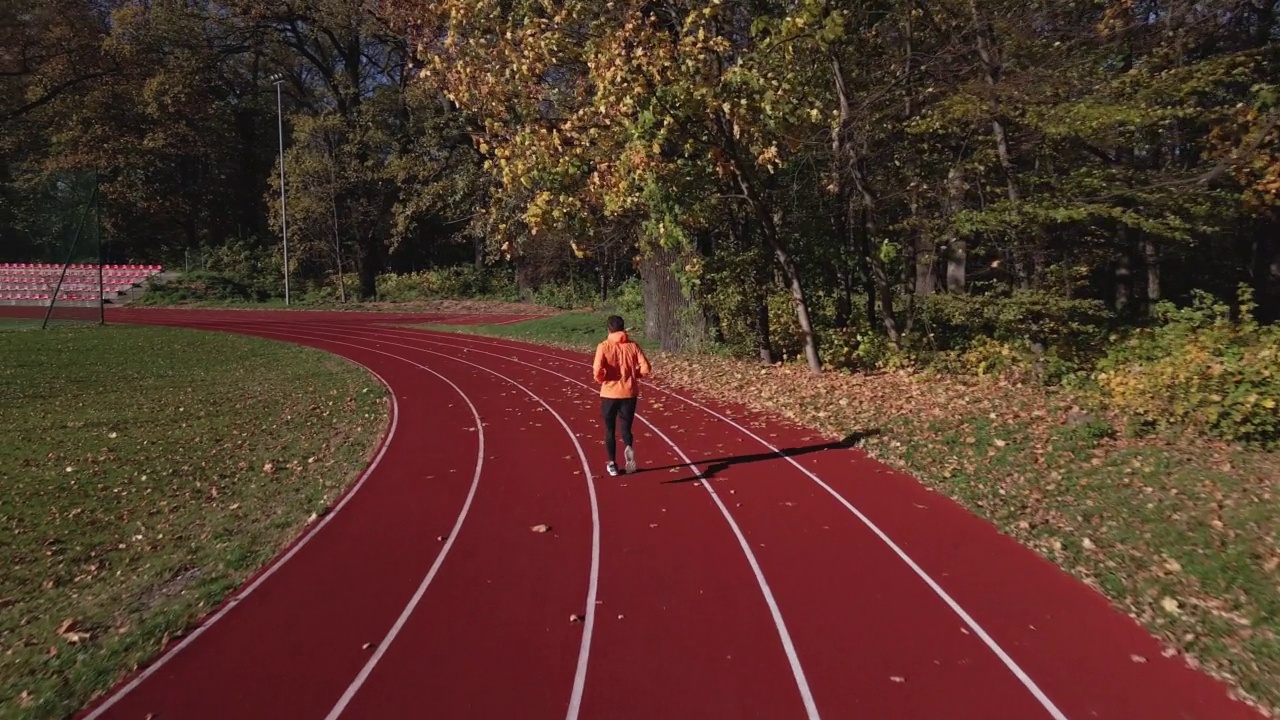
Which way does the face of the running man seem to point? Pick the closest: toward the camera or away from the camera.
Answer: away from the camera

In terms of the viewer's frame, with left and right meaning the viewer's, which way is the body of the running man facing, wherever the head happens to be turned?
facing away from the viewer

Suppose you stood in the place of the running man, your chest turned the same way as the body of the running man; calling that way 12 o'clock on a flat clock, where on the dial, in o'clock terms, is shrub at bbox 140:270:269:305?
The shrub is roughly at 11 o'clock from the running man.

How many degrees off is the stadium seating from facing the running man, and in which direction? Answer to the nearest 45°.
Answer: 0° — it already faces them

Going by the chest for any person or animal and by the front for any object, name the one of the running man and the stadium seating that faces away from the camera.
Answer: the running man

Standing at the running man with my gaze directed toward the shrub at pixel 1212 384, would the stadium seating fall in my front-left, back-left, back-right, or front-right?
back-left

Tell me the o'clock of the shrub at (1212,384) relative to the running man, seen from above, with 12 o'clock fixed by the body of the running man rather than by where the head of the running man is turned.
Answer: The shrub is roughly at 3 o'clock from the running man.

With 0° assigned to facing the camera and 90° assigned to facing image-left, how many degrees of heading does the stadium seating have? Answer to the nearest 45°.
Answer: approximately 0°
